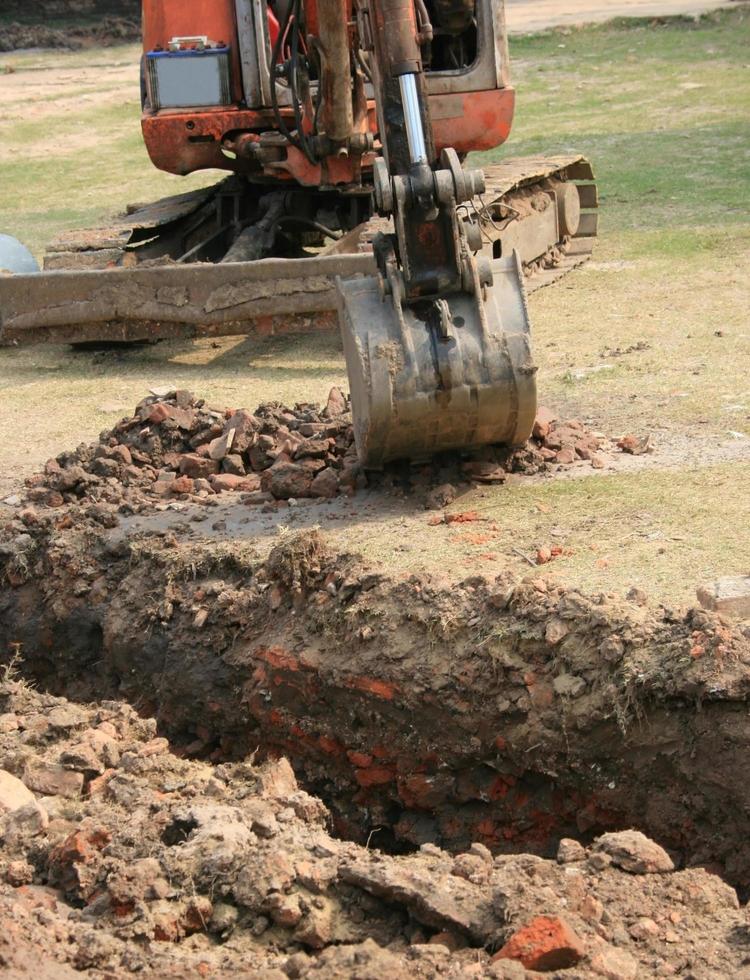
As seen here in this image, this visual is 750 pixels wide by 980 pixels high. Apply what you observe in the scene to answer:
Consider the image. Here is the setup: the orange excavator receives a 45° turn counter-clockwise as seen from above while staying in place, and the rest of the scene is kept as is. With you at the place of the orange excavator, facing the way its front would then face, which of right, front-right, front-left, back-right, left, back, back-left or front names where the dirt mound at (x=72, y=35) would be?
back-left

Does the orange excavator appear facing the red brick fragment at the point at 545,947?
yes

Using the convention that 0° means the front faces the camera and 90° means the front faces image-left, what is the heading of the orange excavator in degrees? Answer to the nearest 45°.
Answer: approximately 0°

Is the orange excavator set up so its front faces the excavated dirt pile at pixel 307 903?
yes
